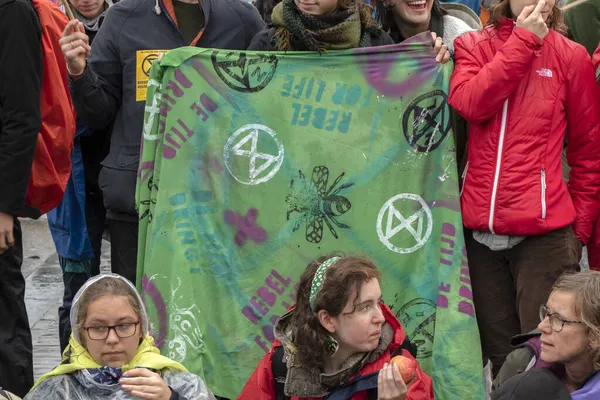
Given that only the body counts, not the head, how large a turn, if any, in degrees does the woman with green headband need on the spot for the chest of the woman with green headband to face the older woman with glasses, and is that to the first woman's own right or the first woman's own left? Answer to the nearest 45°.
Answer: approximately 45° to the first woman's own left

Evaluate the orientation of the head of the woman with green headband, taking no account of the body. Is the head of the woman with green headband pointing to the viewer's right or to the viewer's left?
to the viewer's right

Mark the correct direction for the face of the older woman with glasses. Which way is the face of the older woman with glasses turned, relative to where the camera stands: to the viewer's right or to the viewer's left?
to the viewer's left

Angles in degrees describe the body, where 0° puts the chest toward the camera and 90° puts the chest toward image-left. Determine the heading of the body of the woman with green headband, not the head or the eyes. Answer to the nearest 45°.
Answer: approximately 315°
